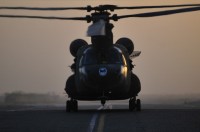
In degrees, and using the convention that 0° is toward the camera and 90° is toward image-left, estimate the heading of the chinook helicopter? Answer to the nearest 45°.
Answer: approximately 0°
